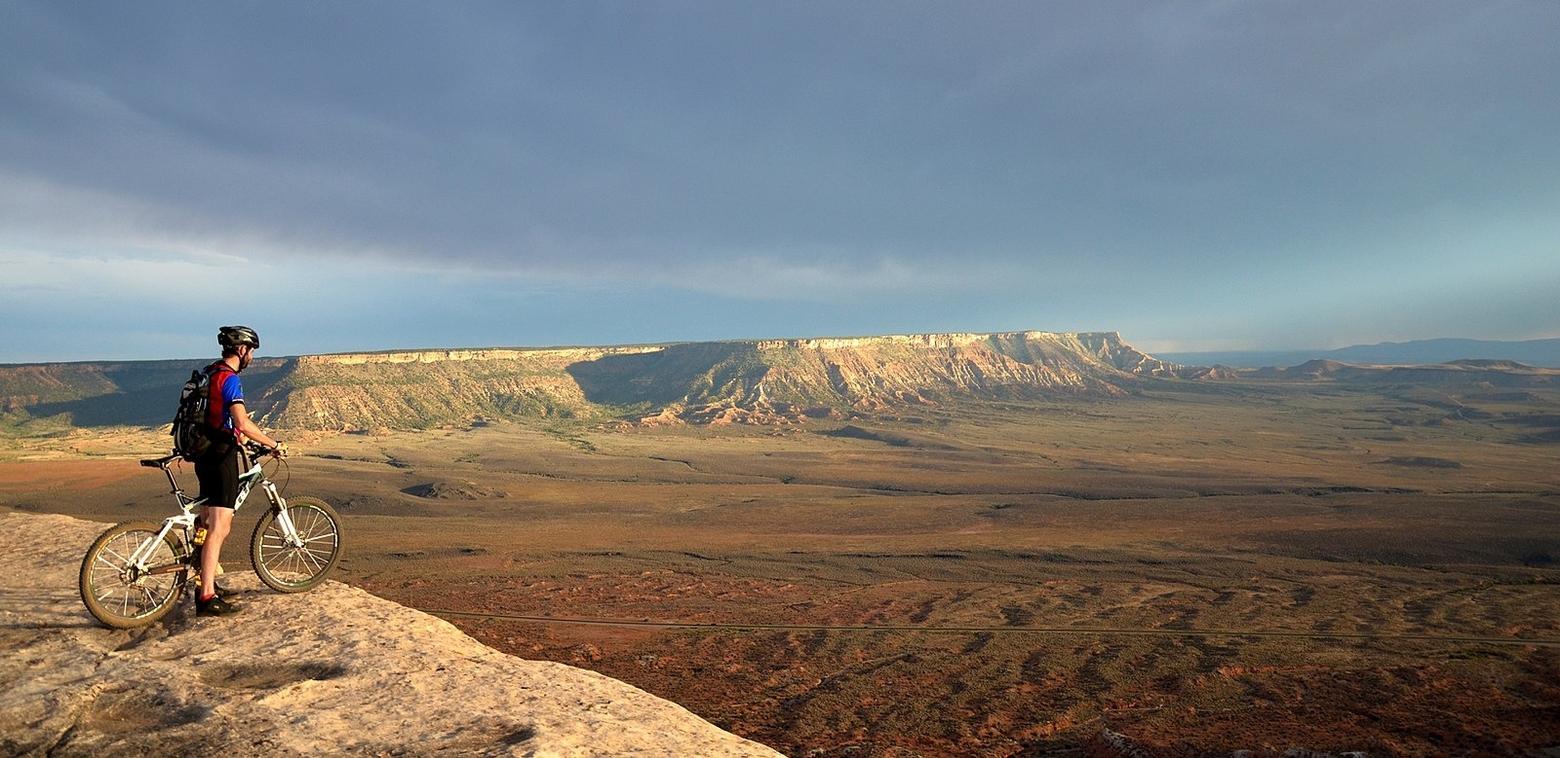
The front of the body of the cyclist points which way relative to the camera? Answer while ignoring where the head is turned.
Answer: to the viewer's right

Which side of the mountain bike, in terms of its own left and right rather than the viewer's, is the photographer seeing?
right
